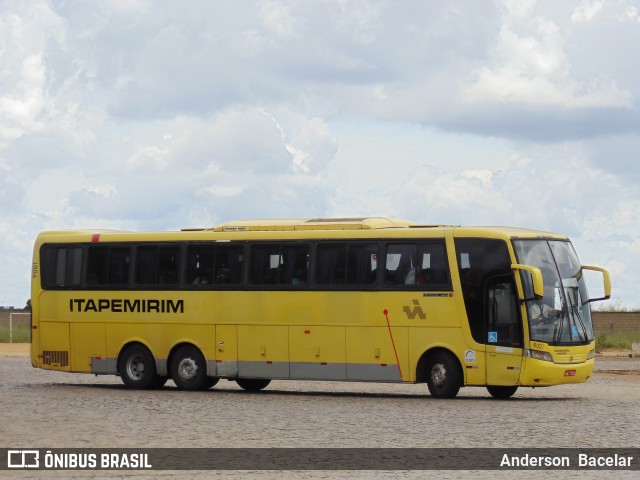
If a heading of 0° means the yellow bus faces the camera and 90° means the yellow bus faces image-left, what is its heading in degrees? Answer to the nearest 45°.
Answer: approximately 315°
